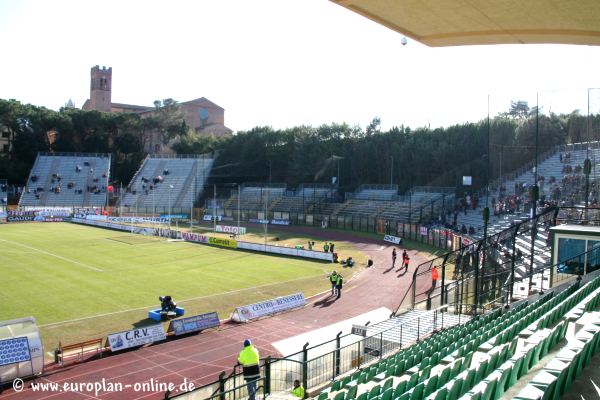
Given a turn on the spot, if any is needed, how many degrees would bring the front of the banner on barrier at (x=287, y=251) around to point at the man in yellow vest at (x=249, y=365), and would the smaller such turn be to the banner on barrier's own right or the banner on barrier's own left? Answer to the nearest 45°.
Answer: approximately 45° to the banner on barrier's own left

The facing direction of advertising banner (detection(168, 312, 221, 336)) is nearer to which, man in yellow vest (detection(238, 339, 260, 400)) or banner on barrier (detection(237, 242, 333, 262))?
the man in yellow vest

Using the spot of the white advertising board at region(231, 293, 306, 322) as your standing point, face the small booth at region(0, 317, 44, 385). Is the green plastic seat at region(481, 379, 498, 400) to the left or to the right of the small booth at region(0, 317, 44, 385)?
left

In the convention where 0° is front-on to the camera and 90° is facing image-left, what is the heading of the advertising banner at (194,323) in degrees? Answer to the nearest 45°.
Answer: approximately 315°

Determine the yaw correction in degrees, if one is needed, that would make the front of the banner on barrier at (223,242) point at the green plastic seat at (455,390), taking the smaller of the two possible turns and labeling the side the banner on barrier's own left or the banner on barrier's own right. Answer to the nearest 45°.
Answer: approximately 45° to the banner on barrier's own left

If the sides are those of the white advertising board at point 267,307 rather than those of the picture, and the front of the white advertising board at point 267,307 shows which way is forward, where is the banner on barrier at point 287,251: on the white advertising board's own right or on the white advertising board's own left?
on the white advertising board's own left

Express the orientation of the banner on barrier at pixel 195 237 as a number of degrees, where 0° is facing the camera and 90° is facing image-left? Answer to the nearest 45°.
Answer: approximately 45°

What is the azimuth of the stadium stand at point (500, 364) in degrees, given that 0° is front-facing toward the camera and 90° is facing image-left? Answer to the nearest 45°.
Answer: approximately 135°

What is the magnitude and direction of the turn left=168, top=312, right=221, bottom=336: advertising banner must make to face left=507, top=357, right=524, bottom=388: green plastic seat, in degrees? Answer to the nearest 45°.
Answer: approximately 45° to its right
